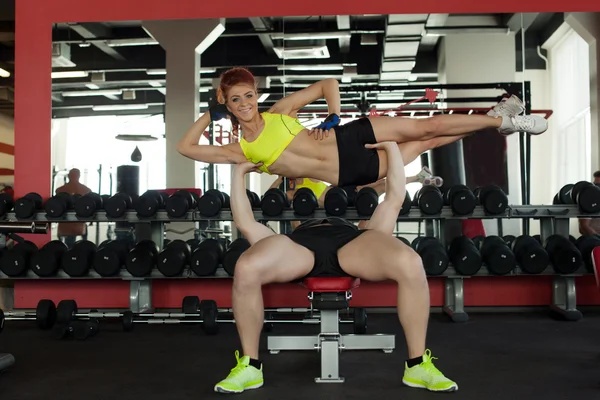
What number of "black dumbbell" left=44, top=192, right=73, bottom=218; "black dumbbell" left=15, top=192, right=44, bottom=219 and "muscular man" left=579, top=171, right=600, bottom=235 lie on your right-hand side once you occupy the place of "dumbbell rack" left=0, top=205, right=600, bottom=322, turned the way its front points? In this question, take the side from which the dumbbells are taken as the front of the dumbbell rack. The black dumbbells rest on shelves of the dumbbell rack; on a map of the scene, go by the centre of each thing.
2

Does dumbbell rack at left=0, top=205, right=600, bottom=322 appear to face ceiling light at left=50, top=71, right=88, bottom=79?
no

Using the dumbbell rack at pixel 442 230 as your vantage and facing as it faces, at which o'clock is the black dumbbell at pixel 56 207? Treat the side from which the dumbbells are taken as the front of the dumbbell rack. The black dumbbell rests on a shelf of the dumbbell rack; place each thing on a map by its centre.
The black dumbbell is roughly at 3 o'clock from the dumbbell rack.

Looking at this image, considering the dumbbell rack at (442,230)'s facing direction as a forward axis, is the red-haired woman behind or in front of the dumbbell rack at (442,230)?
in front

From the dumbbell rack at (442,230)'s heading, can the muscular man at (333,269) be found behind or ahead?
ahead

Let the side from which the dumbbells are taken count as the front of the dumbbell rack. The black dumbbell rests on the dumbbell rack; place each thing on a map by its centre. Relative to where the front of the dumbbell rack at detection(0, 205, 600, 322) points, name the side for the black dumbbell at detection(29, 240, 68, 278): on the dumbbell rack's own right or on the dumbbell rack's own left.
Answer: on the dumbbell rack's own right

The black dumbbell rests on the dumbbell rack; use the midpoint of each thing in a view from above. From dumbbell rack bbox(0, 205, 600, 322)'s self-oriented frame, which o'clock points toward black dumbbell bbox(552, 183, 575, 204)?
The black dumbbell is roughly at 9 o'clock from the dumbbell rack.

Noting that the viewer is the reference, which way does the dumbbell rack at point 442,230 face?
facing the viewer
